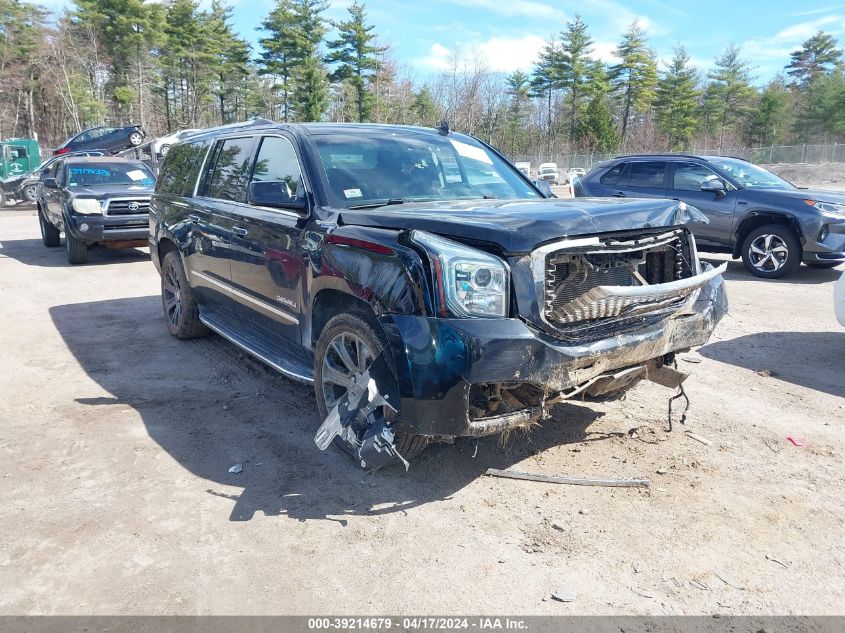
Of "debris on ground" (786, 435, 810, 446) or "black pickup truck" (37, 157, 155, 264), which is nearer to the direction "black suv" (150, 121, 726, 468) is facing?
the debris on ground

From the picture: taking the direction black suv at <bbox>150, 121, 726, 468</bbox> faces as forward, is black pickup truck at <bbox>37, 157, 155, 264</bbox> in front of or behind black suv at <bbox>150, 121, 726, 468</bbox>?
behind

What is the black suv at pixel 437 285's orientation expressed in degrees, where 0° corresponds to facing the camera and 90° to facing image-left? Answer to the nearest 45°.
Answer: approximately 315°

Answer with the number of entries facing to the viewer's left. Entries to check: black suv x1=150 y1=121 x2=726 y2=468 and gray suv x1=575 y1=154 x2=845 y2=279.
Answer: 0

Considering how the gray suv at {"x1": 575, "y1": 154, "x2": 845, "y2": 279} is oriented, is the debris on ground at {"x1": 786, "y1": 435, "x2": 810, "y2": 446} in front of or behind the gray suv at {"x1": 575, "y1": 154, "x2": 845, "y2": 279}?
in front

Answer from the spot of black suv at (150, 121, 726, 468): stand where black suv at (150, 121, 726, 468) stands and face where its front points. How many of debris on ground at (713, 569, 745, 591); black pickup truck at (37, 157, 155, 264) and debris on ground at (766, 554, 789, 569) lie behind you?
1

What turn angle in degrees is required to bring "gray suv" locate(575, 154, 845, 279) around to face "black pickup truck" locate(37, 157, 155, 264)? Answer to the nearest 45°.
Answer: approximately 135° to its right

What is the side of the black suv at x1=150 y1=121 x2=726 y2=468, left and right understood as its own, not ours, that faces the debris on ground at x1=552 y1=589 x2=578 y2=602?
front

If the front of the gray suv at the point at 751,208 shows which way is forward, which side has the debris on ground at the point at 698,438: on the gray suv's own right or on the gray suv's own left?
on the gray suv's own right

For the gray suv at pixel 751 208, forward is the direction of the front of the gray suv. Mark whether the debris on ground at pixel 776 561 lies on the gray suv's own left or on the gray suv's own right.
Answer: on the gray suv's own right

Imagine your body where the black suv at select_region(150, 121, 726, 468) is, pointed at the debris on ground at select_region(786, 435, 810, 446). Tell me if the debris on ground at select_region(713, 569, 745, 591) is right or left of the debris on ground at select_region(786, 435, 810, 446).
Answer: right

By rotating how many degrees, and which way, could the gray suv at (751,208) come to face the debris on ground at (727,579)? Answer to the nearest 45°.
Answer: approximately 45° to its right

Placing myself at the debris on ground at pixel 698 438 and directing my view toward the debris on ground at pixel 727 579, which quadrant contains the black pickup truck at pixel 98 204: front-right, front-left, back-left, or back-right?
back-right
